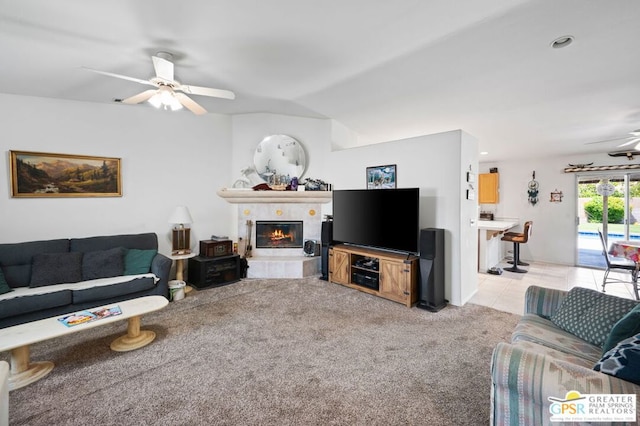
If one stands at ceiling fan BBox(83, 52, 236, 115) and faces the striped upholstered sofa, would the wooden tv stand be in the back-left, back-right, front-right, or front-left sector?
front-left

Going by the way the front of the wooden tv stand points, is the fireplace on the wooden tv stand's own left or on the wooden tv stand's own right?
on the wooden tv stand's own right

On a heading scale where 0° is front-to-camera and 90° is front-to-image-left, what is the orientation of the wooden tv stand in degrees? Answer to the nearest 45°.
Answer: approximately 45°

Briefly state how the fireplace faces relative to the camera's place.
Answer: facing the viewer

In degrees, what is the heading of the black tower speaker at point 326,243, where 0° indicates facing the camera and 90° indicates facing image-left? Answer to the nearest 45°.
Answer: approximately 45°

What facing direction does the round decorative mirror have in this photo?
toward the camera

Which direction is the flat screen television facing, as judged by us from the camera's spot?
facing the viewer and to the left of the viewer

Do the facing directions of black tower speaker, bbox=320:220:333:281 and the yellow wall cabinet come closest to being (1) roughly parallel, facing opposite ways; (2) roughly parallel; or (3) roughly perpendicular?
roughly parallel

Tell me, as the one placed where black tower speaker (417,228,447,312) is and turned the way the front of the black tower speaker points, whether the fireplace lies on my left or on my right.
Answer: on my right

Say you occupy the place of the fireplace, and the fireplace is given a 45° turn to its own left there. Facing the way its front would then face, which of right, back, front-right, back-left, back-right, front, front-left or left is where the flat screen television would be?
front

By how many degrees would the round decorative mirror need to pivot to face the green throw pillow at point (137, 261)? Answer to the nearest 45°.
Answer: approximately 45° to its right

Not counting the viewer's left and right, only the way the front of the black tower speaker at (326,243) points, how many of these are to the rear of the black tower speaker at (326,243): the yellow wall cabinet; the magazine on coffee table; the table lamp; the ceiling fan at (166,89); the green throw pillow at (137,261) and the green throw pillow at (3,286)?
1

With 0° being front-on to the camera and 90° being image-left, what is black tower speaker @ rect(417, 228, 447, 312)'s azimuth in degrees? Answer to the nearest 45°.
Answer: approximately 45°

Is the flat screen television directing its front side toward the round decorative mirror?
no
